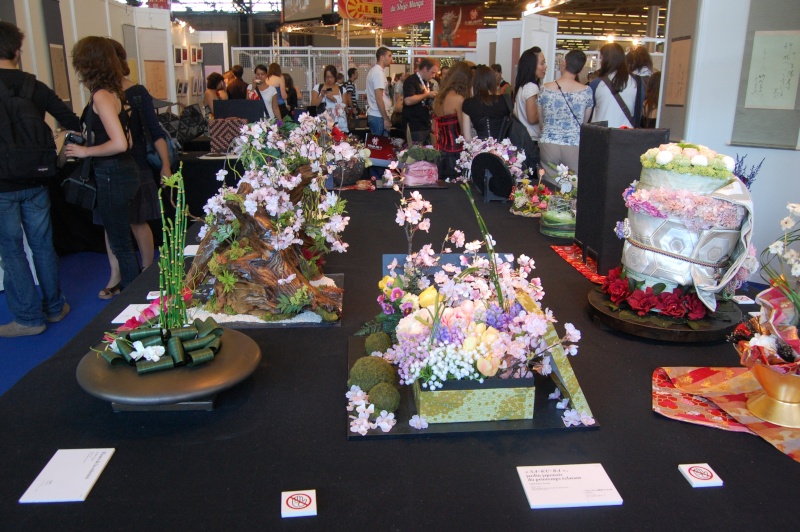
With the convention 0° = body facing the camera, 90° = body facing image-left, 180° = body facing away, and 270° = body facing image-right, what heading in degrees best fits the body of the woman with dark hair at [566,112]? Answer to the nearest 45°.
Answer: approximately 180°

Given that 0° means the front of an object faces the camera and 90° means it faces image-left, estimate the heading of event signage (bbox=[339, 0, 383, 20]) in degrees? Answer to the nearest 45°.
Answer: approximately 0°

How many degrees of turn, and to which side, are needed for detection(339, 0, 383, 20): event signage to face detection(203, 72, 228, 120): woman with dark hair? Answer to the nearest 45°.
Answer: approximately 45° to its right

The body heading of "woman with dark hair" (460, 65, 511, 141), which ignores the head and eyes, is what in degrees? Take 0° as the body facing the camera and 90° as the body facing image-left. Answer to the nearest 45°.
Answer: approximately 180°

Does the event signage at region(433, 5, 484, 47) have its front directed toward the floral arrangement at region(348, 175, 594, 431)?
yes

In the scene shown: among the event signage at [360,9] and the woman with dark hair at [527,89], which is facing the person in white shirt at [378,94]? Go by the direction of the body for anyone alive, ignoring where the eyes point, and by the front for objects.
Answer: the event signage

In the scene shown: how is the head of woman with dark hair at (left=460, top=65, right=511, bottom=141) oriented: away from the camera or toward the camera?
away from the camera
